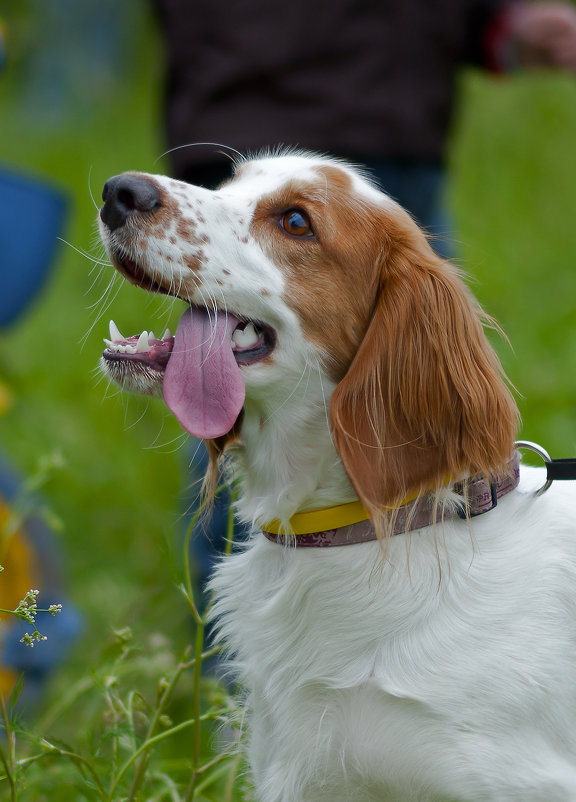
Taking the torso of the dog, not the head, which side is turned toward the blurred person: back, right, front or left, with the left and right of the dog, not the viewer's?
right

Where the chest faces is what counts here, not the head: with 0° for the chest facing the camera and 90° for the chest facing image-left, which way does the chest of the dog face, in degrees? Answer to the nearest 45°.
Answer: approximately 90°

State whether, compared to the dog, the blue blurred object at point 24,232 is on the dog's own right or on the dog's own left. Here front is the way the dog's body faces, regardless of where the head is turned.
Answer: on the dog's own right

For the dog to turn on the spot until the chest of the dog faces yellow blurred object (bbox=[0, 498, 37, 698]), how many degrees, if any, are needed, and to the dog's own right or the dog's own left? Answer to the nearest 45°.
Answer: approximately 45° to the dog's own right
